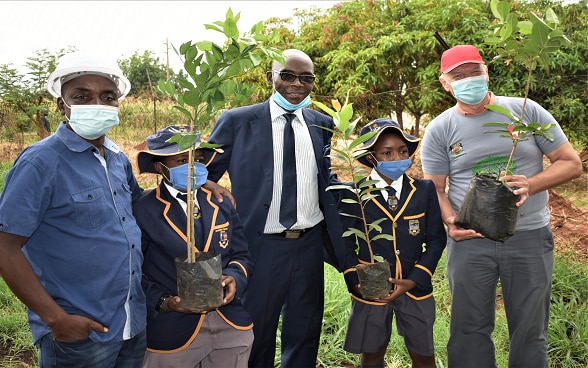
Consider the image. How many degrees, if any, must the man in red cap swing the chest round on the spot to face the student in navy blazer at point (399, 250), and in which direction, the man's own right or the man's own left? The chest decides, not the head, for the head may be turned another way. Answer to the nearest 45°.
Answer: approximately 45° to the man's own right

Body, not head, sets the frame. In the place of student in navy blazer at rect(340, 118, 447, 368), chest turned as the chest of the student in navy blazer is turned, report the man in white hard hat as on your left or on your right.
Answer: on your right

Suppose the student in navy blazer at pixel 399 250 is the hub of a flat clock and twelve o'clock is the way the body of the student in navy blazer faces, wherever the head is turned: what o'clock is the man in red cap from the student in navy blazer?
The man in red cap is roughly at 8 o'clock from the student in navy blazer.

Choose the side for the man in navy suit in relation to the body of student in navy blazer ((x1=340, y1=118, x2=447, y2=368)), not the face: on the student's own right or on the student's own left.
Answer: on the student's own right

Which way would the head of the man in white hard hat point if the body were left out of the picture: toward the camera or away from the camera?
toward the camera

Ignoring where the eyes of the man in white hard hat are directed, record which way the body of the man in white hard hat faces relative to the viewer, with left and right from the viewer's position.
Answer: facing the viewer and to the right of the viewer

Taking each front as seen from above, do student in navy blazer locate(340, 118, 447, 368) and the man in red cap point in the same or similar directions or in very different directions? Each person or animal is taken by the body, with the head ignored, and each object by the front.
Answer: same or similar directions

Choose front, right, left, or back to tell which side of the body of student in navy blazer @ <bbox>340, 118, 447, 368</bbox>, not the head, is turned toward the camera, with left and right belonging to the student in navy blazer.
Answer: front

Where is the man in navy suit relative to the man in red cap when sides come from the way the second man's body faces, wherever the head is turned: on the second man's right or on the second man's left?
on the second man's right

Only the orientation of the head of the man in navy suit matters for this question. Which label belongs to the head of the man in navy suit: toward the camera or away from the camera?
toward the camera

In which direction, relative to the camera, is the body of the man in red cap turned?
toward the camera

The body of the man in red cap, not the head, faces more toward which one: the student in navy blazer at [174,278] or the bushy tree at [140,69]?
the student in navy blazer
